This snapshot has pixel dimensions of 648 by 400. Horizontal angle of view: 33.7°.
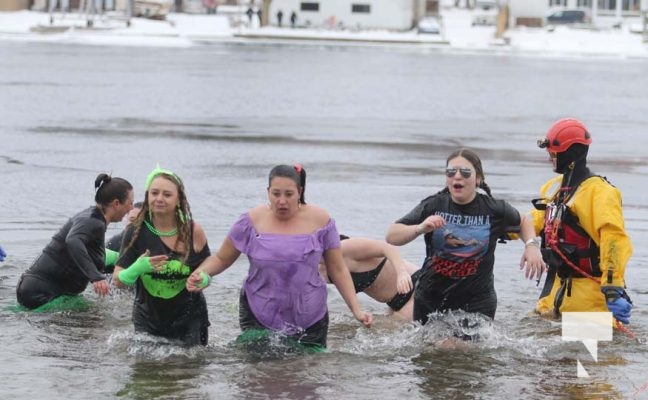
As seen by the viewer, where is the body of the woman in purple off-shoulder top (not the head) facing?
toward the camera

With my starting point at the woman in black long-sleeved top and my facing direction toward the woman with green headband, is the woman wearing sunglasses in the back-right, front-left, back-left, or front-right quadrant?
front-left

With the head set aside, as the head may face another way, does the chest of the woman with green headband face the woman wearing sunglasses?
no

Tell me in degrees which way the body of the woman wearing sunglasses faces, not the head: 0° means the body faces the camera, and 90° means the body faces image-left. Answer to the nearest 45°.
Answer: approximately 0°

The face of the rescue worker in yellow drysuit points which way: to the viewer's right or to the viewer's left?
to the viewer's left

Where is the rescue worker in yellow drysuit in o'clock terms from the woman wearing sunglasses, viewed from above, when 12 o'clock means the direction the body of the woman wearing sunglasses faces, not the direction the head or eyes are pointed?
The rescue worker in yellow drysuit is roughly at 8 o'clock from the woman wearing sunglasses.

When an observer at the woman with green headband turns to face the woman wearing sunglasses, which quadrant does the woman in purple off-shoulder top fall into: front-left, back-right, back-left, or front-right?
front-right

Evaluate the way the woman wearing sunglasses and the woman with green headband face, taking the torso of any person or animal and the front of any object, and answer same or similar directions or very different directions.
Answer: same or similar directions

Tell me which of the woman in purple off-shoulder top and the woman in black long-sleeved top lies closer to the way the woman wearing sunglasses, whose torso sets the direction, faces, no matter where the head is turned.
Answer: the woman in purple off-shoulder top

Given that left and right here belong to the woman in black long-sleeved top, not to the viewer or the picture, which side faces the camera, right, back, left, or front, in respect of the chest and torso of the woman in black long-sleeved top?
right

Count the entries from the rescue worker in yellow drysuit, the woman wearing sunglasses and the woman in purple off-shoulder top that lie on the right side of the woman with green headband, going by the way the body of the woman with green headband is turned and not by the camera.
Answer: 0

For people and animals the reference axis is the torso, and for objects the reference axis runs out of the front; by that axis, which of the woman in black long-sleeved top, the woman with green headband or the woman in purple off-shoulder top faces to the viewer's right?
the woman in black long-sleeved top

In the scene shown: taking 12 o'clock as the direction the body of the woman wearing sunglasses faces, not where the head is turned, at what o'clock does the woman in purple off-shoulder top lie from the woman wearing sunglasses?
The woman in purple off-shoulder top is roughly at 2 o'clock from the woman wearing sunglasses.

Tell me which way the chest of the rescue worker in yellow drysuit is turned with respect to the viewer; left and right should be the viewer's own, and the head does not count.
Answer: facing the viewer and to the left of the viewer

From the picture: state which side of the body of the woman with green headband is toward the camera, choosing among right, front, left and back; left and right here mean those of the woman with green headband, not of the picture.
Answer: front

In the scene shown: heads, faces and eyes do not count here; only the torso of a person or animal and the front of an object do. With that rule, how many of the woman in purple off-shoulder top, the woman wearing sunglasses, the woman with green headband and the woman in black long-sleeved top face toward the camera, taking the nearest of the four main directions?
3

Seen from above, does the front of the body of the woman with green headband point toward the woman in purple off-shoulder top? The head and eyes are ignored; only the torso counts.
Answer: no

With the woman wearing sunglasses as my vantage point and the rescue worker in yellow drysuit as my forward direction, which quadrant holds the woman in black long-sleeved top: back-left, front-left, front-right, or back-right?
back-left

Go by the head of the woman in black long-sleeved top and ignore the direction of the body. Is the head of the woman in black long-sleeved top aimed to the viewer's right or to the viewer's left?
to the viewer's right
